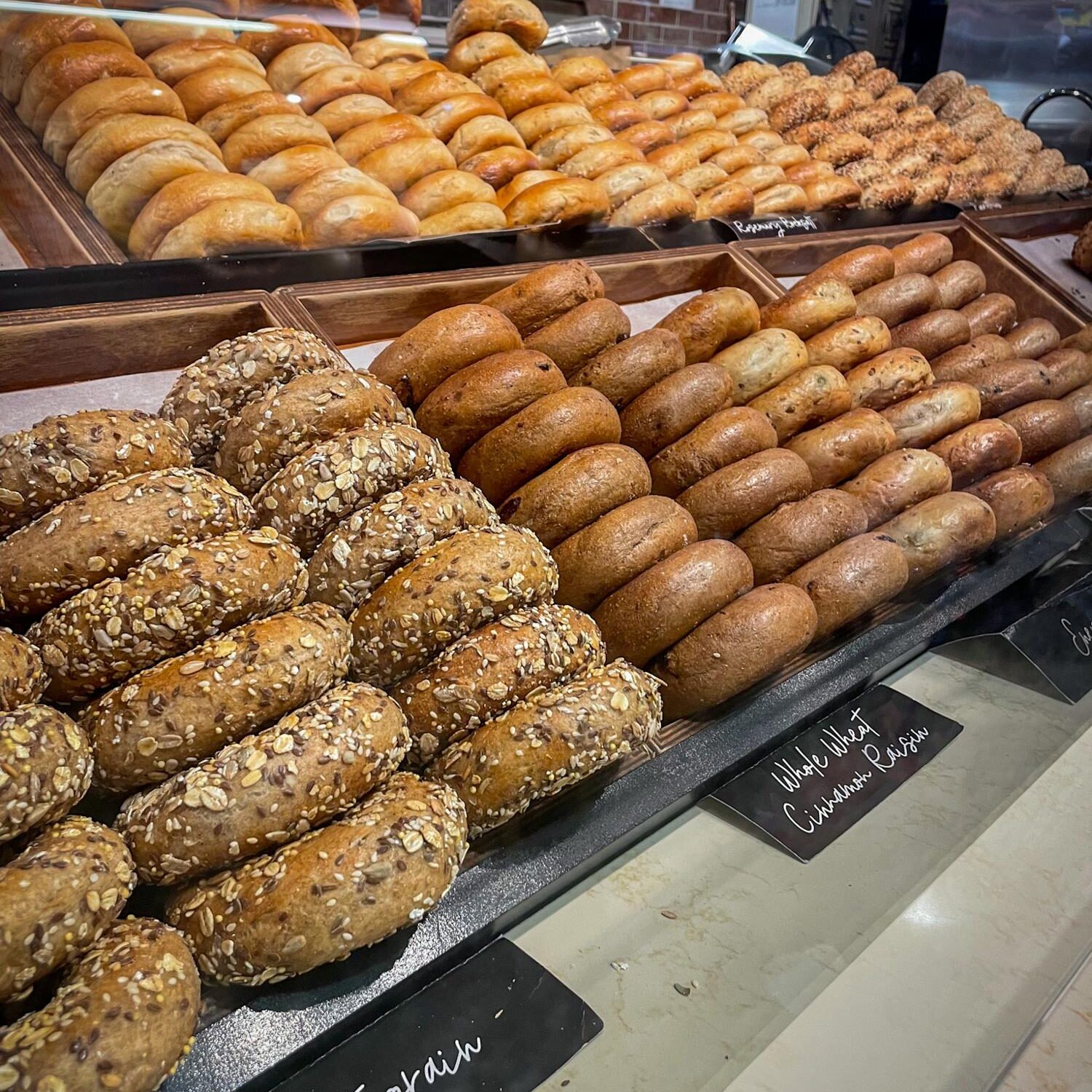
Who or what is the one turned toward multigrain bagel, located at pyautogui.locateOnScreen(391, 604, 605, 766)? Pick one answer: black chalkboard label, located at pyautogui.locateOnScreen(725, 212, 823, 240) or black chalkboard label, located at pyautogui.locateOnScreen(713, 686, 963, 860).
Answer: black chalkboard label, located at pyautogui.locateOnScreen(725, 212, 823, 240)

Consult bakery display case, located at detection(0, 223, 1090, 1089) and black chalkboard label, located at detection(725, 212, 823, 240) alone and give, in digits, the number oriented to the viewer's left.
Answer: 0

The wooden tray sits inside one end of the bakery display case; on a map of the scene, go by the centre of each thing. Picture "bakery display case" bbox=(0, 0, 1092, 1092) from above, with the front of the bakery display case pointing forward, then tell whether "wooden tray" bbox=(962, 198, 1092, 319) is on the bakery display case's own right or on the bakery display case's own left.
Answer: on the bakery display case's own left

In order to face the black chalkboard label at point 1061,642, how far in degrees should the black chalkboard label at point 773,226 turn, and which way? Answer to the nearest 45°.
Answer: approximately 45° to its left

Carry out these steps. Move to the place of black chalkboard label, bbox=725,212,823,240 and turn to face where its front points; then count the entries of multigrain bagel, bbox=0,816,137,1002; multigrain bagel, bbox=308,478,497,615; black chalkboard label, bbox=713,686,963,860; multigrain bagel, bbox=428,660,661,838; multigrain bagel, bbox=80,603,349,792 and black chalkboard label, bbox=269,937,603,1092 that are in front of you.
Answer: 6

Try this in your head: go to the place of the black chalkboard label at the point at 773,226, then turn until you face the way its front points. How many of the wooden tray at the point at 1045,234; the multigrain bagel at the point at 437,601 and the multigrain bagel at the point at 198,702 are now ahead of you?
2

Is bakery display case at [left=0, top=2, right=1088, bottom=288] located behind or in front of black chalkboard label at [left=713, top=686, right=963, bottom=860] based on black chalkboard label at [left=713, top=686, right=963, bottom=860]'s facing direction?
behind

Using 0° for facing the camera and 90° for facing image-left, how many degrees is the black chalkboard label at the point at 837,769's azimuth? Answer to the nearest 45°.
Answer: approximately 315°

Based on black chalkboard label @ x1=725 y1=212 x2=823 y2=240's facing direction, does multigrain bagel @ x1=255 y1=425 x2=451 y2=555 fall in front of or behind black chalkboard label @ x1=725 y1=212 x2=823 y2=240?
in front

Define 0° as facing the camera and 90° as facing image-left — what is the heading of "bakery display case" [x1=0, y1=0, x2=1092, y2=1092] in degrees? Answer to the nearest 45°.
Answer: approximately 315°

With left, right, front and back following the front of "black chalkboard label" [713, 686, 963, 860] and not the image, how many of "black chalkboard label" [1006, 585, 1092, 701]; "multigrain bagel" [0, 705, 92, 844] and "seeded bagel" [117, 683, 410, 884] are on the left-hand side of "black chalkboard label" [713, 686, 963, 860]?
1
